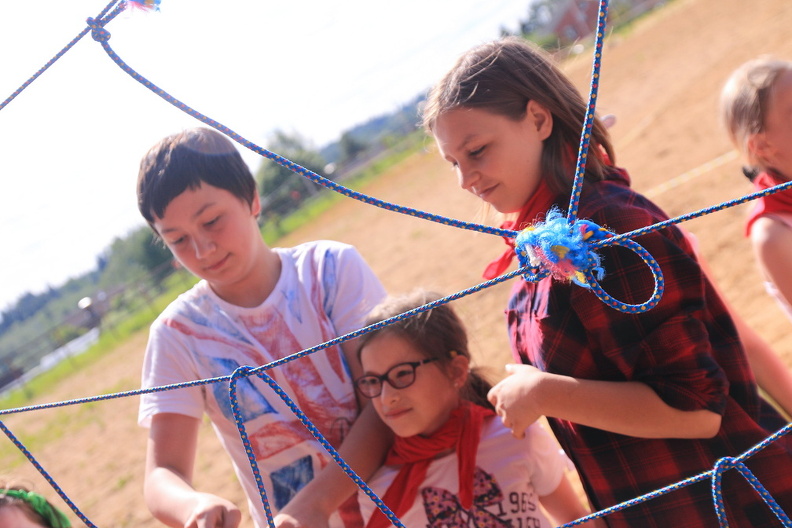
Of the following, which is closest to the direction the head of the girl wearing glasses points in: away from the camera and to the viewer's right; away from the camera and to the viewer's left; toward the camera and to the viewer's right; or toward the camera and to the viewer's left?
toward the camera and to the viewer's left

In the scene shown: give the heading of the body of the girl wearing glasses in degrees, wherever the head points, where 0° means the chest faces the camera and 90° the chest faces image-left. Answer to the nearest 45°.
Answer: approximately 45°

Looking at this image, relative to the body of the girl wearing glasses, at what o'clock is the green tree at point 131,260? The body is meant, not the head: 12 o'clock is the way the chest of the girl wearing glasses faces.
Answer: The green tree is roughly at 4 o'clock from the girl wearing glasses.

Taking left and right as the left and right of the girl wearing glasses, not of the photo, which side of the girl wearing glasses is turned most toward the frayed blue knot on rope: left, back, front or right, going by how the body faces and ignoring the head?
left

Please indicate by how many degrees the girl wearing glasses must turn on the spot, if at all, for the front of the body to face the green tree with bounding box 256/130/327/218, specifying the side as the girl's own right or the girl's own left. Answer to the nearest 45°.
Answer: approximately 135° to the girl's own right

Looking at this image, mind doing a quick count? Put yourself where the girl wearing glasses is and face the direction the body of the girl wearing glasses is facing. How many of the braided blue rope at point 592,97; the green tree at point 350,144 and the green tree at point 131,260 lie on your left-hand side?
1

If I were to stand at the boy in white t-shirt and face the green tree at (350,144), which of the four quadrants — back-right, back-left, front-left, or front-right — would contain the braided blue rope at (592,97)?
back-right
